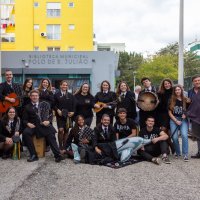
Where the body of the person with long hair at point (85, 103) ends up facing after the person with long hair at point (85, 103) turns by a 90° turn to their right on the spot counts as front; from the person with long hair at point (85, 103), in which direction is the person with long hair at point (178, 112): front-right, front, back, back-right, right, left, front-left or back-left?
back

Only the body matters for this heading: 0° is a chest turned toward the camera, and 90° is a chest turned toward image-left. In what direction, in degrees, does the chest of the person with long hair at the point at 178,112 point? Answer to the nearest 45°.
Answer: approximately 0°

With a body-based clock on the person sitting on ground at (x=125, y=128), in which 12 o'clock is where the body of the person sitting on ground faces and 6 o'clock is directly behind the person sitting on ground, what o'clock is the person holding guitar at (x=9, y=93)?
The person holding guitar is roughly at 3 o'clock from the person sitting on ground.

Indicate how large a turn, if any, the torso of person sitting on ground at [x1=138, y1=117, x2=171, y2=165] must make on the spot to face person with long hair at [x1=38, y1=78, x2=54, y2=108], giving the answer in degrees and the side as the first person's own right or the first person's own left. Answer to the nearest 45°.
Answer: approximately 90° to the first person's own right

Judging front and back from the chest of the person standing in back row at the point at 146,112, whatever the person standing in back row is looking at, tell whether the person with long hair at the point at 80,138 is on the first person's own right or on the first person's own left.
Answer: on the first person's own right

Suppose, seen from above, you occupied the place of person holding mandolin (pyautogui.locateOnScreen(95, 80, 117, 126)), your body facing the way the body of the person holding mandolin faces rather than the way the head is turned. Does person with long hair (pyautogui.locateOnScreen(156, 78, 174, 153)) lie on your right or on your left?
on your left

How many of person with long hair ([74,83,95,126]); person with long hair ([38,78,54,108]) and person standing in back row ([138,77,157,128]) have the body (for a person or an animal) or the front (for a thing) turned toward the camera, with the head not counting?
3

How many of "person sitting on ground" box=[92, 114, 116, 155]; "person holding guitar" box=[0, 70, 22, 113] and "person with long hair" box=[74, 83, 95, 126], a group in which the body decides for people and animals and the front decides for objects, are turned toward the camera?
3

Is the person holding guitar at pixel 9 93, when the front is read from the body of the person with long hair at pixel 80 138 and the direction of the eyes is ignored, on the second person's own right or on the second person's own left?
on the second person's own right

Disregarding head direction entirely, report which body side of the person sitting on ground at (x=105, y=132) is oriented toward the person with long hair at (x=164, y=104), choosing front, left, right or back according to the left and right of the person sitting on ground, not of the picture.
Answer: left

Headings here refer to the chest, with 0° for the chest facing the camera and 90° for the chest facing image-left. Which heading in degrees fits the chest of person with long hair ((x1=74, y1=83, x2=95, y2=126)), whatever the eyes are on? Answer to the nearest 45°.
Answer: approximately 0°

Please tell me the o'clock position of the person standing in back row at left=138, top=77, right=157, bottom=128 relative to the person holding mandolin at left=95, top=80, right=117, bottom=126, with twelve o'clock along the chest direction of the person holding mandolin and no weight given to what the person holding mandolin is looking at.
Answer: The person standing in back row is roughly at 9 o'clock from the person holding mandolin.
